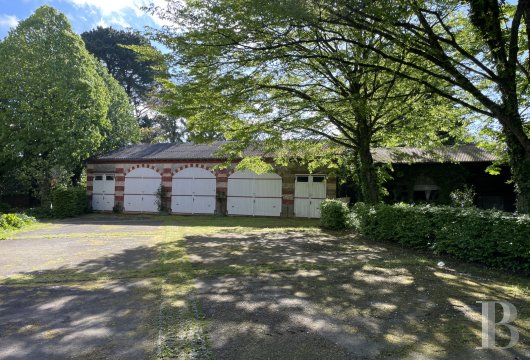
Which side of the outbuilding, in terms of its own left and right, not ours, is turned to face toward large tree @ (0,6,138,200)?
right

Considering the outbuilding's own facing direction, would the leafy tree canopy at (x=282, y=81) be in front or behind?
in front

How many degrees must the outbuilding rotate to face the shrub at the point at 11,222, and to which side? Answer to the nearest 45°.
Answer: approximately 45° to its right

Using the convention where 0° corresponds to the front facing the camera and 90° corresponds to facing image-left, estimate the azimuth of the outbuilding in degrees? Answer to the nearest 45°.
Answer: approximately 0°

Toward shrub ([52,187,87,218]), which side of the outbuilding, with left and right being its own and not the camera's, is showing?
right

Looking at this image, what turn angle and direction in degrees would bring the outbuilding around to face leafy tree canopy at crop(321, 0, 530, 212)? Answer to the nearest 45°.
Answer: approximately 45° to its left

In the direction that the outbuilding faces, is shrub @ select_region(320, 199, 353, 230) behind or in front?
in front

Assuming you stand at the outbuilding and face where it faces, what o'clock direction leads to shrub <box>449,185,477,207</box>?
The shrub is roughly at 10 o'clock from the outbuilding.

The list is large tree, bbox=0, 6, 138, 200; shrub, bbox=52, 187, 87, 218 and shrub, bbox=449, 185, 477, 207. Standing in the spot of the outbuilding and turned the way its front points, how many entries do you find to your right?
2

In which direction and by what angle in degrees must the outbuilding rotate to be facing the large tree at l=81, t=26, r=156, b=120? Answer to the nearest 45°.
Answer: approximately 135° to its right

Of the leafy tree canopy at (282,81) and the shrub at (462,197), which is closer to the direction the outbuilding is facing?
the leafy tree canopy

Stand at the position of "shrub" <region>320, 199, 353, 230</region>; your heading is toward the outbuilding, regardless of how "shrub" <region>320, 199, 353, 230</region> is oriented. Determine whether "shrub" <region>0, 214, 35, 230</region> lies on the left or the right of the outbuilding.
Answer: left
